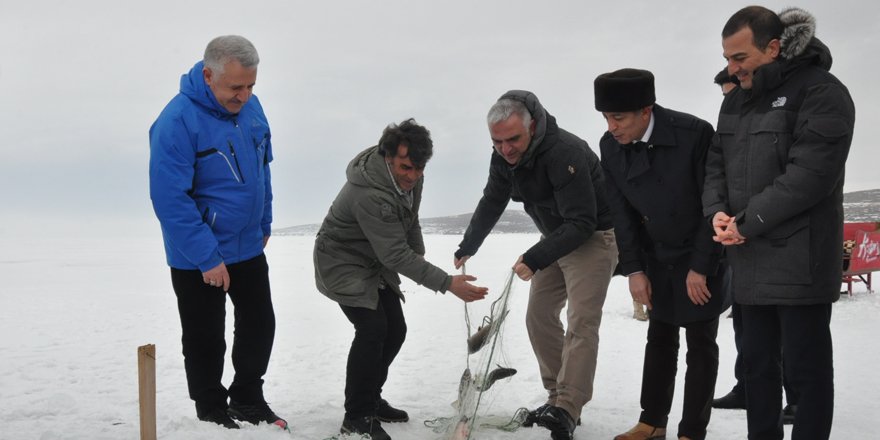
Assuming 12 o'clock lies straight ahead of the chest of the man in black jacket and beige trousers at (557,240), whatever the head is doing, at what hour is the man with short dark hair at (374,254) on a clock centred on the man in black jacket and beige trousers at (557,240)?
the man with short dark hair at (374,254) is roughly at 1 o'clock from the man in black jacket and beige trousers at (557,240).

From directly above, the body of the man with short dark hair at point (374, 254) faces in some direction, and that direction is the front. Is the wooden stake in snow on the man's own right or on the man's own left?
on the man's own right

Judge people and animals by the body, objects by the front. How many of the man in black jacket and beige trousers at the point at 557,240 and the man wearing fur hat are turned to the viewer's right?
0

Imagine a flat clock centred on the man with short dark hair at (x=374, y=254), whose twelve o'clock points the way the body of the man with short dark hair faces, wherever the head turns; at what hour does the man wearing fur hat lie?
The man wearing fur hat is roughly at 11 o'clock from the man with short dark hair.

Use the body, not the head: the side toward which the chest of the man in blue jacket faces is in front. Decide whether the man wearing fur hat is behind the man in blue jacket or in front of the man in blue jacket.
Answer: in front

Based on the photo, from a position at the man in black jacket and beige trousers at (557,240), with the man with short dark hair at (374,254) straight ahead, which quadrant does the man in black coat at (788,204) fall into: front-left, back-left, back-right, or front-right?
back-left

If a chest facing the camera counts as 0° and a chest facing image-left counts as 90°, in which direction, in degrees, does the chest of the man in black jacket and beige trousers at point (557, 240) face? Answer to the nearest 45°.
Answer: approximately 45°

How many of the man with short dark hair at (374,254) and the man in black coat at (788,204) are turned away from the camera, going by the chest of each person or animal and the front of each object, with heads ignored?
0

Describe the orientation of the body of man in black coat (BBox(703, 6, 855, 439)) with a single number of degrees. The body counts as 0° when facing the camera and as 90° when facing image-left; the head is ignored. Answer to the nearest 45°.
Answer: approximately 45°

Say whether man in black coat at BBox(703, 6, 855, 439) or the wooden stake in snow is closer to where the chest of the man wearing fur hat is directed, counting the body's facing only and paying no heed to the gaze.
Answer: the wooden stake in snow

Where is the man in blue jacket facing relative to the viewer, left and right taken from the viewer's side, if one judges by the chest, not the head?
facing the viewer and to the right of the viewer
